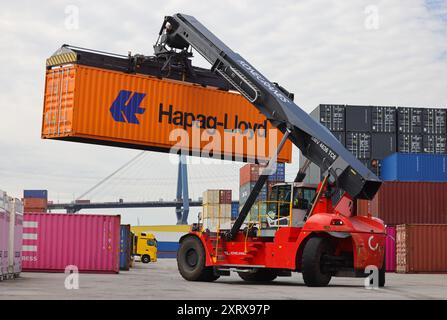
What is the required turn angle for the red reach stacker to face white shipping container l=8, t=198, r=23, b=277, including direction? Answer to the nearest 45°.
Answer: approximately 45° to its left

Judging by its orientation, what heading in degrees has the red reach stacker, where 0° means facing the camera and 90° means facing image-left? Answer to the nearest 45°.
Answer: approximately 135°

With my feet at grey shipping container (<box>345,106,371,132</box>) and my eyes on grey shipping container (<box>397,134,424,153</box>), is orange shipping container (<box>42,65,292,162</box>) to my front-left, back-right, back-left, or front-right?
back-right

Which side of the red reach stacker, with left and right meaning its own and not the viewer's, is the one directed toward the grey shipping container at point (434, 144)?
right

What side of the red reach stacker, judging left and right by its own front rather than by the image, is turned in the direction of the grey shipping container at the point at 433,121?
right

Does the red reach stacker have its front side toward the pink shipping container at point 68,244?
yes
